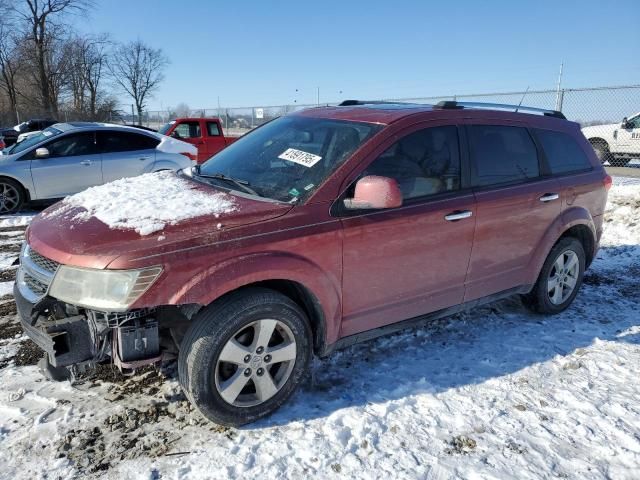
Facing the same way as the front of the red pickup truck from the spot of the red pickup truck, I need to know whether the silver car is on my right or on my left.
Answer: on my left

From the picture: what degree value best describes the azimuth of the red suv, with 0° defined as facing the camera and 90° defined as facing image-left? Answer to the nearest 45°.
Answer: approximately 45°

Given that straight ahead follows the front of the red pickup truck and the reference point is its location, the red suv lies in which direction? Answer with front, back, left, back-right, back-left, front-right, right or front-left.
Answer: left

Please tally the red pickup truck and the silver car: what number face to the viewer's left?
2

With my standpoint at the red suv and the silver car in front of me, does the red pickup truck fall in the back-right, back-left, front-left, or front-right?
front-right

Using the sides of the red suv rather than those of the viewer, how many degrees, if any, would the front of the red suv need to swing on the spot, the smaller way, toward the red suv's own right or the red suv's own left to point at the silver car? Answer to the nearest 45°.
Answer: approximately 90° to the red suv's own right

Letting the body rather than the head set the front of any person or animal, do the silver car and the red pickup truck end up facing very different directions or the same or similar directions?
same or similar directions

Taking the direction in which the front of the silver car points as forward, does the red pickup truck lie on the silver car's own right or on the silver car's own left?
on the silver car's own right

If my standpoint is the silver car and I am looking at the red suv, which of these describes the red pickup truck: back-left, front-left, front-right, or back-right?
back-left

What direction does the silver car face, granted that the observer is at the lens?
facing to the left of the viewer

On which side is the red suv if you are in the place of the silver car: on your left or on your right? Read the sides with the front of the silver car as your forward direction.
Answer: on your left

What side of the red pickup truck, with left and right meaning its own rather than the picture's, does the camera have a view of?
left
